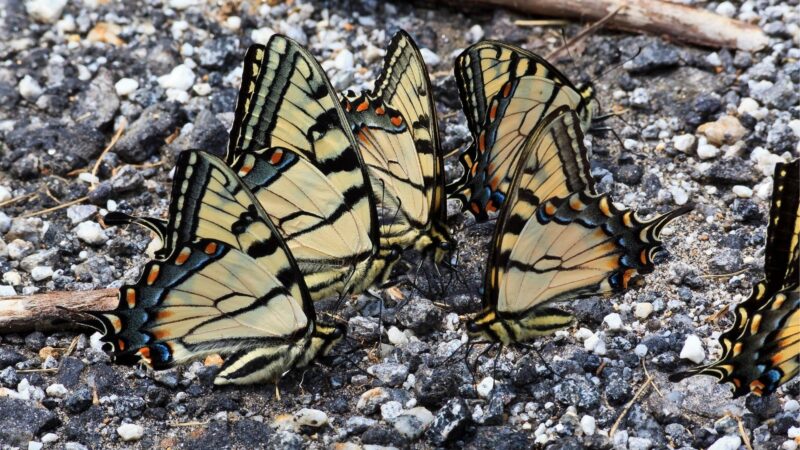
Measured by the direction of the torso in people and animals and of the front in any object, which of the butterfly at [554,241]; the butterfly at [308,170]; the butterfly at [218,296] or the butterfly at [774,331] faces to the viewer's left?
the butterfly at [554,241]

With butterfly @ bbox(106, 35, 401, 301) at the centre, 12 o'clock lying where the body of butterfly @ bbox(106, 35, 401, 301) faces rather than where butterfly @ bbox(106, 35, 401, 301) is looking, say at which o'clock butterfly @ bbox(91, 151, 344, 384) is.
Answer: butterfly @ bbox(91, 151, 344, 384) is roughly at 4 o'clock from butterfly @ bbox(106, 35, 401, 301).

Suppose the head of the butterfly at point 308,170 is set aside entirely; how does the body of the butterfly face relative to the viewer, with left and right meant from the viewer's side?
facing to the right of the viewer

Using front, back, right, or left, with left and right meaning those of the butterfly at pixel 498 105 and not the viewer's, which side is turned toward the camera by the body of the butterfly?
right

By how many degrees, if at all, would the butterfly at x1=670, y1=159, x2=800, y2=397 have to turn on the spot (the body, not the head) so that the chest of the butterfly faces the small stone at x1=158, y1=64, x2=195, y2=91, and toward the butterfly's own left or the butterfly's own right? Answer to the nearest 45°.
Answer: approximately 135° to the butterfly's own left

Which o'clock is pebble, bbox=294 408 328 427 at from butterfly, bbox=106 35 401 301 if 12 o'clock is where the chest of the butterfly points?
The pebble is roughly at 3 o'clock from the butterfly.

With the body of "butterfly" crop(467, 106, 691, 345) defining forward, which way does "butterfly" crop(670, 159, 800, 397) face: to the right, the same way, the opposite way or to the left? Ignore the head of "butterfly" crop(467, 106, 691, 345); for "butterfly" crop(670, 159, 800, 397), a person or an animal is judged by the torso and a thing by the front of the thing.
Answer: the opposite way

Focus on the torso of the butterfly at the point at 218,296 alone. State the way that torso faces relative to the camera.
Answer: to the viewer's right

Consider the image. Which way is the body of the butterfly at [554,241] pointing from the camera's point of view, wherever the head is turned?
to the viewer's left

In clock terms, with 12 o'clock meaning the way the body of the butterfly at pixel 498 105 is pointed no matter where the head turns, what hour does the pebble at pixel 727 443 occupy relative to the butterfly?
The pebble is roughly at 2 o'clock from the butterfly.

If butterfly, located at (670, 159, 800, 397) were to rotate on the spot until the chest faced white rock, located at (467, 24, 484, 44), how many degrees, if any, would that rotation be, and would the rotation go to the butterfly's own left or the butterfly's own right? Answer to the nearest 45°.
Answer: approximately 135° to the butterfly's own left

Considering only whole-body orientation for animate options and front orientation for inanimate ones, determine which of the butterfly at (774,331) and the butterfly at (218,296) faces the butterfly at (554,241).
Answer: the butterfly at (218,296)

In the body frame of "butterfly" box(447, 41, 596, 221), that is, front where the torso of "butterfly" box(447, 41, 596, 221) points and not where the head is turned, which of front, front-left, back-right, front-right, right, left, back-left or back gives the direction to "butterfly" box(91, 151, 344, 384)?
back-right

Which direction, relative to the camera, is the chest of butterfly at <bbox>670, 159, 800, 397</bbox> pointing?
to the viewer's right

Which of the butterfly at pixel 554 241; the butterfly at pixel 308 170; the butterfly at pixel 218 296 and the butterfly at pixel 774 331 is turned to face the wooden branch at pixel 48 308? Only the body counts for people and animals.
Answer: the butterfly at pixel 554 241

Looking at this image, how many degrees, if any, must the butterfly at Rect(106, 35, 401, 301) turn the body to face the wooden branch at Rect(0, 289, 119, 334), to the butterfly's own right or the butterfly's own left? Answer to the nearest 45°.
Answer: approximately 180°

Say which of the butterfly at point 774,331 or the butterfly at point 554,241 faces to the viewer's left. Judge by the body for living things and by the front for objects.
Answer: the butterfly at point 554,241
